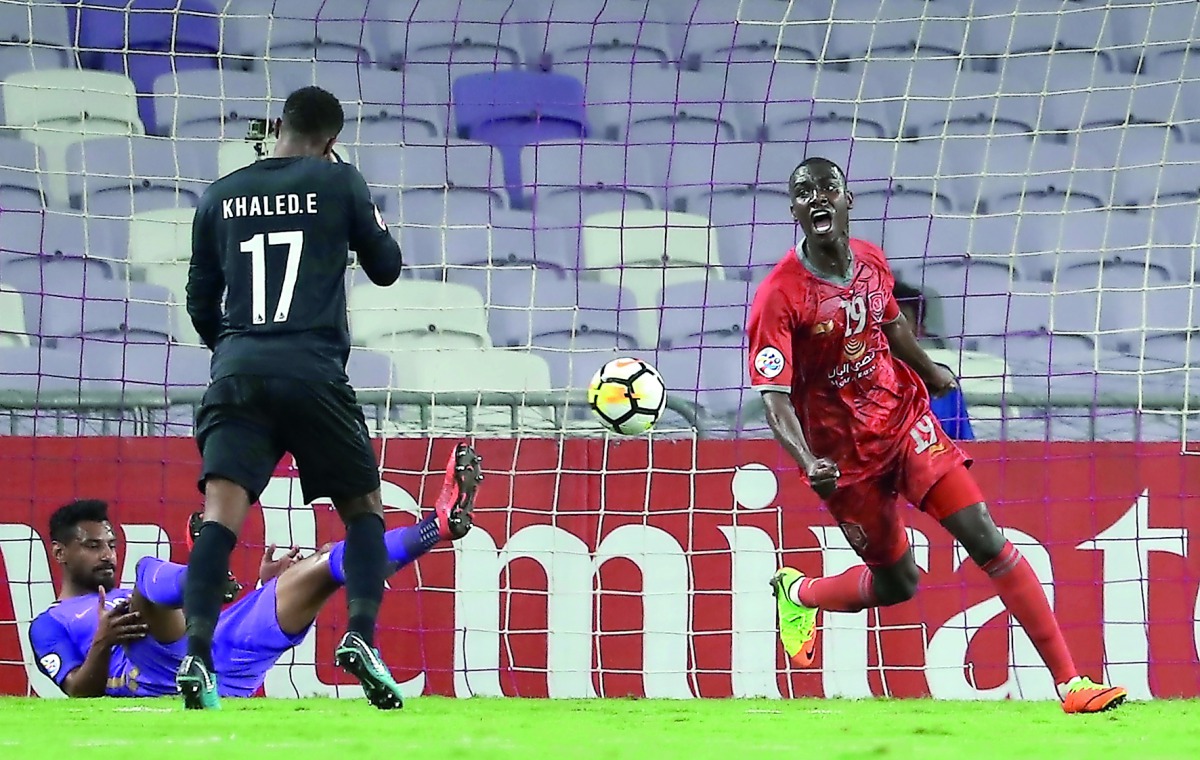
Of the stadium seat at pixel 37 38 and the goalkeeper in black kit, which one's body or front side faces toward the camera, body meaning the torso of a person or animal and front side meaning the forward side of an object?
the stadium seat

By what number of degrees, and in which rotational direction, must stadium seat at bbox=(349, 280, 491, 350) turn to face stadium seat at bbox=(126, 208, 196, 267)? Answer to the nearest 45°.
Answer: approximately 90° to its right

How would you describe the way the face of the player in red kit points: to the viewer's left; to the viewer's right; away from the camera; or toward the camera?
toward the camera

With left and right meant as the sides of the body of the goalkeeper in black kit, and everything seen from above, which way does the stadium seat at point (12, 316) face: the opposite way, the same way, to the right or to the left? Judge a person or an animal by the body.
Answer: the opposite way

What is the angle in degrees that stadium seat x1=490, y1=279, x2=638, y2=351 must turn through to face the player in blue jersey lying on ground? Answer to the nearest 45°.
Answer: approximately 45° to its right

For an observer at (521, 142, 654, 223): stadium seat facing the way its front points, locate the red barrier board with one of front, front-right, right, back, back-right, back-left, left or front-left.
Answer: front

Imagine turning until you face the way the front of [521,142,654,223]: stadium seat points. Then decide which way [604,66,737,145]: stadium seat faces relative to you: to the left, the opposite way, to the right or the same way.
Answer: the same way

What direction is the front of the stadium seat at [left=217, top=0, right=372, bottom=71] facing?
toward the camera

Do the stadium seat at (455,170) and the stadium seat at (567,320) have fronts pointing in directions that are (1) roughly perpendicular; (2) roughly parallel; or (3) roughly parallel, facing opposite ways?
roughly parallel

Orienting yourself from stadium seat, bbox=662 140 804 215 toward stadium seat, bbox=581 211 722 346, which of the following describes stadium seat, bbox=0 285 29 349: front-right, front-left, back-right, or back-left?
front-right

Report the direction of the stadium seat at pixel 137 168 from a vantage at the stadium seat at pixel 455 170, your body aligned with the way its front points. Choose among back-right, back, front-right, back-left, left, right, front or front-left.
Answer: right

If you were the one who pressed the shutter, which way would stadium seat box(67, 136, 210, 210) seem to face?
facing the viewer

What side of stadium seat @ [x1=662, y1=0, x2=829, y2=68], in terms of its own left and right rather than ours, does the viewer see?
front

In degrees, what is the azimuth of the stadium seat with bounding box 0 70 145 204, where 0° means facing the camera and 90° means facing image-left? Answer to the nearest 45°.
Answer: approximately 0°

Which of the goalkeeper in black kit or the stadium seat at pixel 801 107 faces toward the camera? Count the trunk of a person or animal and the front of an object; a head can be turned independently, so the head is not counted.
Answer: the stadium seat

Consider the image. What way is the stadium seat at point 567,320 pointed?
toward the camera

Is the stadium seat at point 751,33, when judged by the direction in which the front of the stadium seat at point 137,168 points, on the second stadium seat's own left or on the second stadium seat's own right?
on the second stadium seat's own left

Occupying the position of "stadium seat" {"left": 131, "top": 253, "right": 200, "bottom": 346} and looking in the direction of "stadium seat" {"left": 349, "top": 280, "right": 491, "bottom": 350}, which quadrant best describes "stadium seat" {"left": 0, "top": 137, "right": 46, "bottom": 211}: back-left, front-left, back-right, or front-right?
back-left

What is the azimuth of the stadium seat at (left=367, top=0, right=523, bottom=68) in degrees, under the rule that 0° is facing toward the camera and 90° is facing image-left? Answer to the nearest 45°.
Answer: approximately 0°
